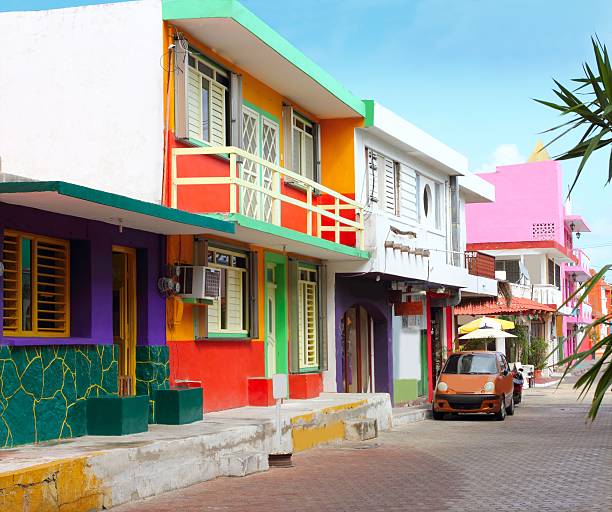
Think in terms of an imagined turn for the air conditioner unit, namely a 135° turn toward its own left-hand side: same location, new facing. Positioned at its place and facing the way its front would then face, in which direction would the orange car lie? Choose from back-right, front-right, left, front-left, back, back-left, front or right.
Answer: front-right

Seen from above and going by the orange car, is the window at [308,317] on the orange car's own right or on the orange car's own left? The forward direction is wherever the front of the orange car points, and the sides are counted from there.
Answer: on the orange car's own right

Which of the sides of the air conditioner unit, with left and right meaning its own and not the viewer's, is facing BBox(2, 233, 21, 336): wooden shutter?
right

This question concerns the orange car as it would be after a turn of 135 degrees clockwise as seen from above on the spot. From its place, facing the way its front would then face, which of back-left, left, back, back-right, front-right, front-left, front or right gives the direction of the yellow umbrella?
front-right

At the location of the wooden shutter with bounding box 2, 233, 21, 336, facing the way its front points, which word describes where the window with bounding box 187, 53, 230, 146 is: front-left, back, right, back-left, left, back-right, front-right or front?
left

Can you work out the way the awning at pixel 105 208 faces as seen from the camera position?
facing the viewer and to the right of the viewer

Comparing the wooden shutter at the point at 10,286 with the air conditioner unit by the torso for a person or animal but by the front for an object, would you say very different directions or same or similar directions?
same or similar directions

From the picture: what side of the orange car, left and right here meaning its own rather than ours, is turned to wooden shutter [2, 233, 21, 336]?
front

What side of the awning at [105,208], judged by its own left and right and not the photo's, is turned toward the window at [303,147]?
left

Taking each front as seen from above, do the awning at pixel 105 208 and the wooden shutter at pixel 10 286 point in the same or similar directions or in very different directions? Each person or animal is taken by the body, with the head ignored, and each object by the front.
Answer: same or similar directions

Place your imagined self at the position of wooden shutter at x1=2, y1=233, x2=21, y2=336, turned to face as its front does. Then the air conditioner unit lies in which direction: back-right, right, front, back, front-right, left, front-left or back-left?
left

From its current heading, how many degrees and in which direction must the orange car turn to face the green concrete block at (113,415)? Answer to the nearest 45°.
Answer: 0° — it already faces it

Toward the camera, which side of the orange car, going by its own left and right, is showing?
front

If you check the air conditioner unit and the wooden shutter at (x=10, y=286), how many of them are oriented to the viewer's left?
0

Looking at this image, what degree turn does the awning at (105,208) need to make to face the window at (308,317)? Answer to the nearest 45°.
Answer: approximately 90° to its left
